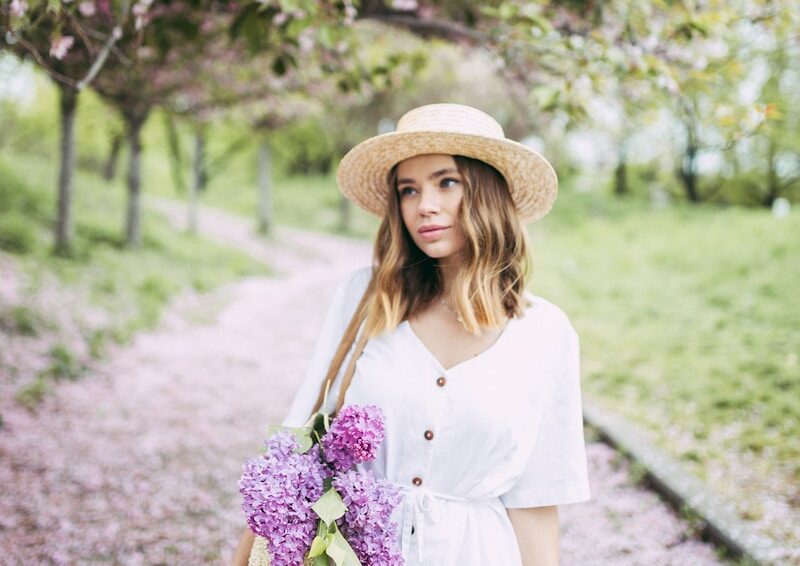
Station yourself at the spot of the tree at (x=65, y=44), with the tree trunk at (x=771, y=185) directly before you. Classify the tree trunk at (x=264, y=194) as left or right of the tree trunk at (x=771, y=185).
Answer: left

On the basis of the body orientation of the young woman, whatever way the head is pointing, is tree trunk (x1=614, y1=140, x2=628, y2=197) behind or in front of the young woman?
behind

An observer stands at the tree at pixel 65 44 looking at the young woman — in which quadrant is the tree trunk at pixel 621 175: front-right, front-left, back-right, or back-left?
back-left

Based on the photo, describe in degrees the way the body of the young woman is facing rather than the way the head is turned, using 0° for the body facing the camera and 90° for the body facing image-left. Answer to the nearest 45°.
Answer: approximately 45°

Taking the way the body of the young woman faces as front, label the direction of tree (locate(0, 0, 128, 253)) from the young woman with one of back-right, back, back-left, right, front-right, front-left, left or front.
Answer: right

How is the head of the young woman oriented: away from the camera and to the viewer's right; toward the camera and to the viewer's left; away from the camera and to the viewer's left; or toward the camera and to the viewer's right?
toward the camera and to the viewer's left

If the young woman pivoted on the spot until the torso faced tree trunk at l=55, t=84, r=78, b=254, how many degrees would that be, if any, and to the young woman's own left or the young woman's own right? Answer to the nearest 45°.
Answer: approximately 90° to the young woman's own right

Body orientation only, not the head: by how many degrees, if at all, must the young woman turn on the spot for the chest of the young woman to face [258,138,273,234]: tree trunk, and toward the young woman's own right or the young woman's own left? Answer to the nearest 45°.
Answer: approximately 135° to the young woman's own right
